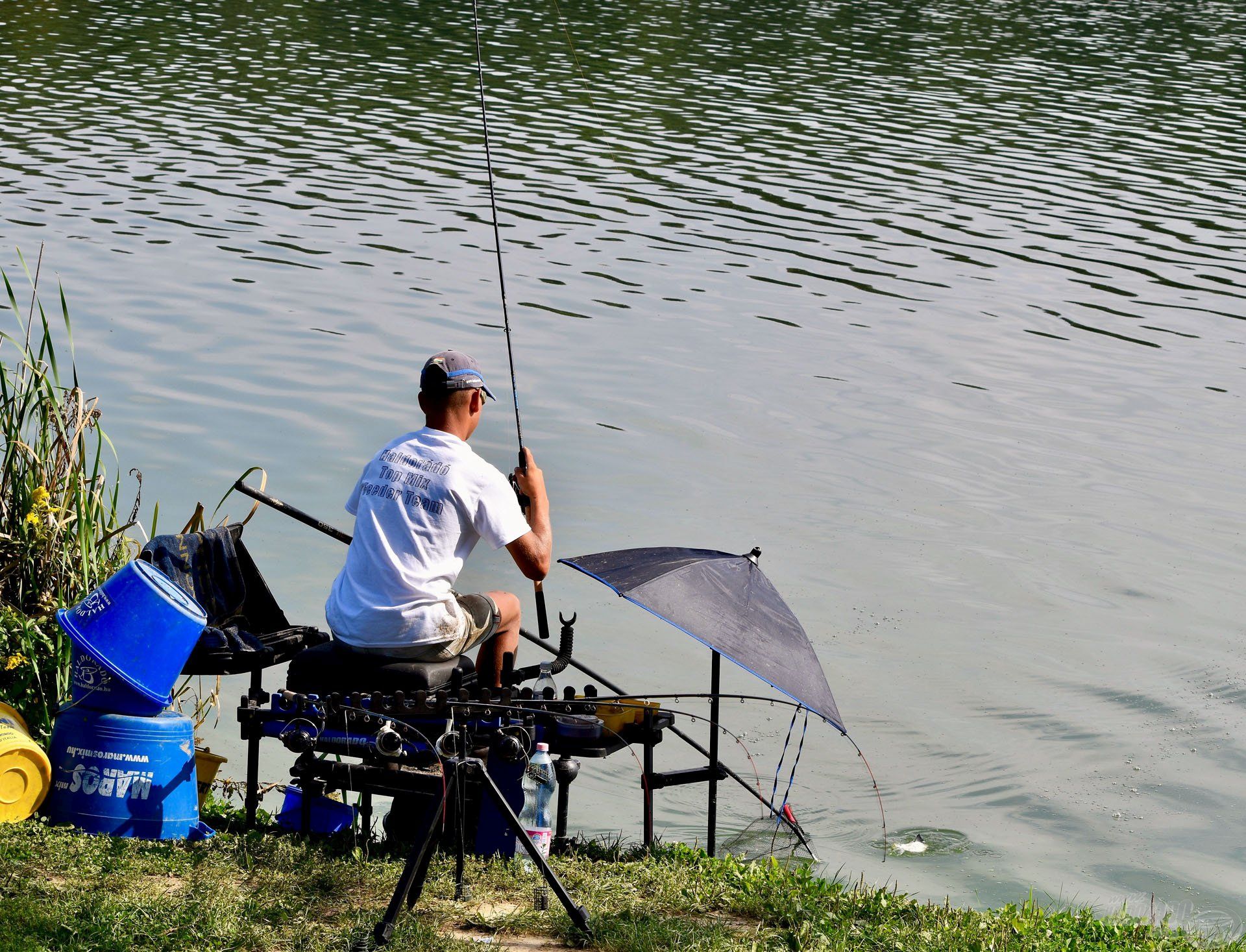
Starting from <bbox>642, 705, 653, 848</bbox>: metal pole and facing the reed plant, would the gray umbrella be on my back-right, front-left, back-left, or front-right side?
back-right

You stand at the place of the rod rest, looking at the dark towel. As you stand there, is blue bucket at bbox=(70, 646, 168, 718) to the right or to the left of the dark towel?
left

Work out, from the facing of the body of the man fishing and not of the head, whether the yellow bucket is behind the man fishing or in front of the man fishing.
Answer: behind

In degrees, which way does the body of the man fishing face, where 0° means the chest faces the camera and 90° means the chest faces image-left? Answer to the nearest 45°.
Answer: approximately 225°

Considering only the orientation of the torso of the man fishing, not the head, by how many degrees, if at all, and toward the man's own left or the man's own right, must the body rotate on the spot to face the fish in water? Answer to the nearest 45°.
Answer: approximately 45° to the man's own right

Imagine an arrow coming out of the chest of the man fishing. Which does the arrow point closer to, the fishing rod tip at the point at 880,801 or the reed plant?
the fishing rod tip

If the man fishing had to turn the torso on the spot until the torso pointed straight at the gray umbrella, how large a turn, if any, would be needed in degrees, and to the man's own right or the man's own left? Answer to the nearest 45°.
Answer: approximately 45° to the man's own right

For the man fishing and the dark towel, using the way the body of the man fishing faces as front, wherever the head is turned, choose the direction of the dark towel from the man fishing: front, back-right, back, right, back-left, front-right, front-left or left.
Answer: left

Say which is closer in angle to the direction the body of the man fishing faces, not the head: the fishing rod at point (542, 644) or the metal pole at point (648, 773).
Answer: the fishing rod

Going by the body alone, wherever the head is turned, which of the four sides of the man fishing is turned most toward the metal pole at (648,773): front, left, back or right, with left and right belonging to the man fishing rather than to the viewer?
right

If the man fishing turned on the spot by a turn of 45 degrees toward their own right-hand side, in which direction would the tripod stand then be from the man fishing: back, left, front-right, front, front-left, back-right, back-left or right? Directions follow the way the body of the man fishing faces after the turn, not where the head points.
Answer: right
